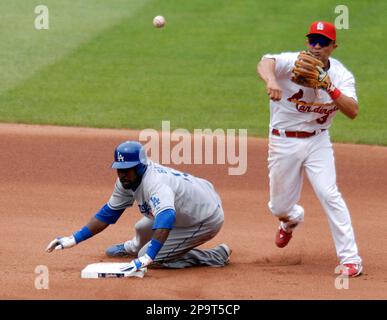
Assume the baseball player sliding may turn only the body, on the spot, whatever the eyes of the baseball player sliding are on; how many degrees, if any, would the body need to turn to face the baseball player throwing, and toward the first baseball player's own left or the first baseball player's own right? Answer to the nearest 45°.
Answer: approximately 135° to the first baseball player's own left

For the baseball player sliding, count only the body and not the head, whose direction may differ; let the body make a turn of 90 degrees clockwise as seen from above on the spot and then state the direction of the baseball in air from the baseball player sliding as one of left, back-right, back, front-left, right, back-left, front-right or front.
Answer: front-right

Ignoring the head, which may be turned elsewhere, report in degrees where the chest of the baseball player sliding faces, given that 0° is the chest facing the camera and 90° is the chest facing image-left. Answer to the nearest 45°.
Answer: approximately 45°
